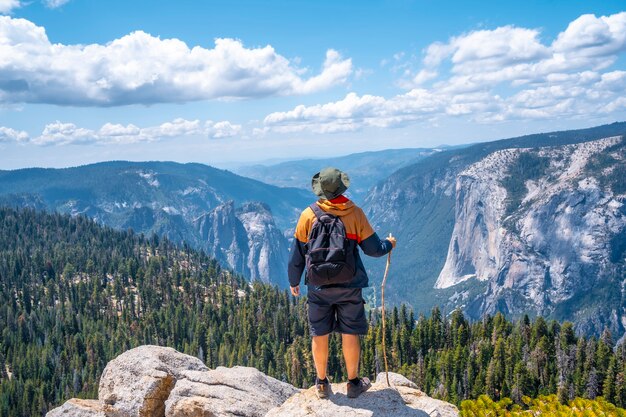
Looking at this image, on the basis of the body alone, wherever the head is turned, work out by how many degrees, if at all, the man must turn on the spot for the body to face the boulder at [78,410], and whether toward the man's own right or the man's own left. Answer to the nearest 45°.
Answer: approximately 45° to the man's own left

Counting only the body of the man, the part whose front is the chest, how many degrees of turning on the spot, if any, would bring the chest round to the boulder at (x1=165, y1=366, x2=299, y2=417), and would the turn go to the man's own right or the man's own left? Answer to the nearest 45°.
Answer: approximately 45° to the man's own left

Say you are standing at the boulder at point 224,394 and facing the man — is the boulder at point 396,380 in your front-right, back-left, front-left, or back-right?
front-left

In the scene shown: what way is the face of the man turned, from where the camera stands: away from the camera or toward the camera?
away from the camera

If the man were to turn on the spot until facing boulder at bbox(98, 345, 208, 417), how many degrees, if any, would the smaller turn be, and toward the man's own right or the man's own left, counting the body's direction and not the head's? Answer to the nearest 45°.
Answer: approximately 45° to the man's own left

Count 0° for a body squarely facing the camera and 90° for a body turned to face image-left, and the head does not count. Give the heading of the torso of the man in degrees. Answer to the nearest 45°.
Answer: approximately 180°

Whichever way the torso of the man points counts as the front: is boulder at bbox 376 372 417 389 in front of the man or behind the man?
in front
